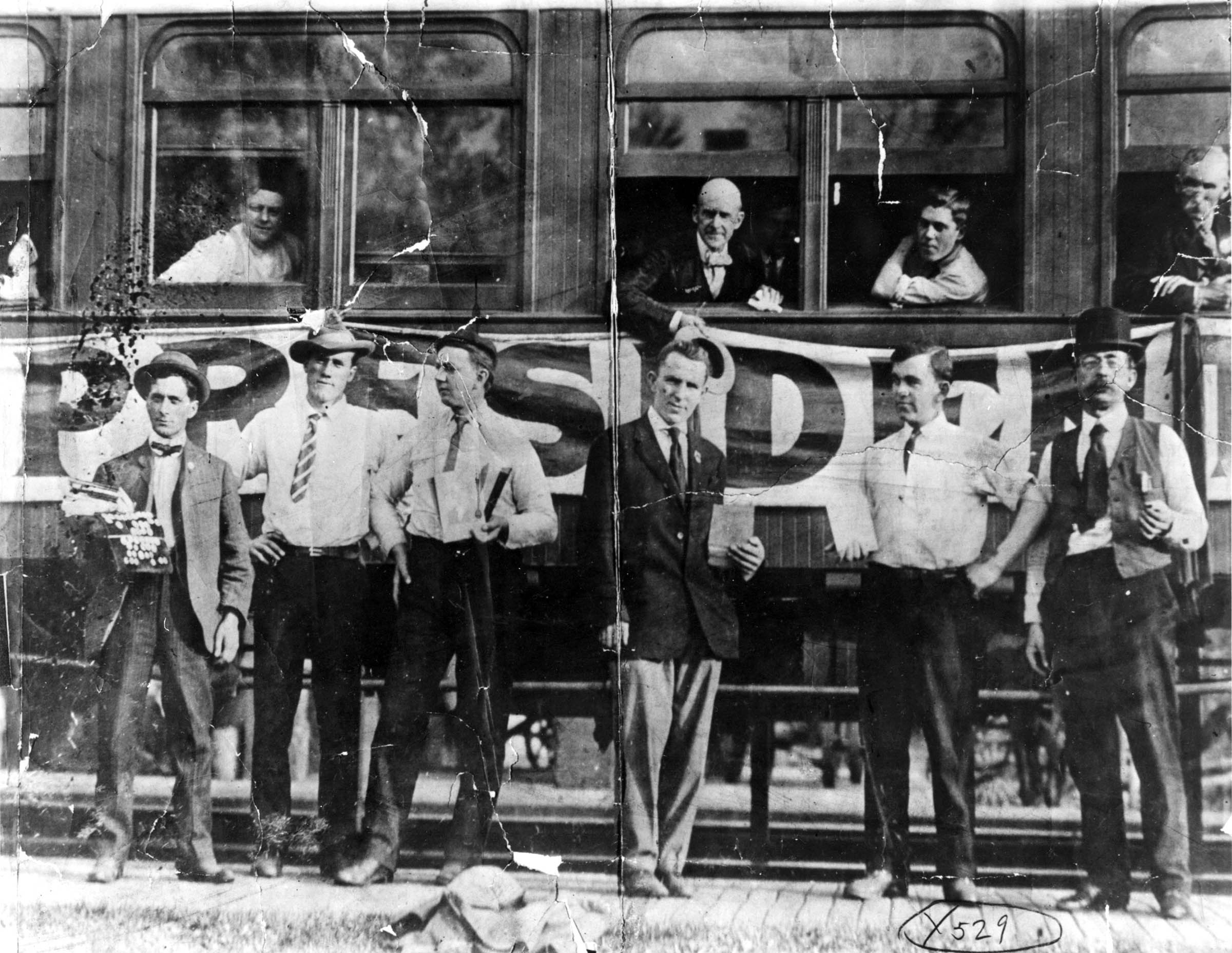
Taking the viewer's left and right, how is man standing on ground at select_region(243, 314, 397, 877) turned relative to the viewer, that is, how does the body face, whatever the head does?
facing the viewer

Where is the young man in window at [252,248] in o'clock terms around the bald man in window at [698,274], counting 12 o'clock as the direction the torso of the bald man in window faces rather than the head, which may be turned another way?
The young man in window is roughly at 3 o'clock from the bald man in window.

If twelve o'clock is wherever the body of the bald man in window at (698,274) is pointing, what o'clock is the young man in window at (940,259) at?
The young man in window is roughly at 9 o'clock from the bald man in window.

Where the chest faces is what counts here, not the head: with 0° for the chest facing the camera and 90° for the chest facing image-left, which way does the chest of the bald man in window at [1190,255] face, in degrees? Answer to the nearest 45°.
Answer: approximately 0°

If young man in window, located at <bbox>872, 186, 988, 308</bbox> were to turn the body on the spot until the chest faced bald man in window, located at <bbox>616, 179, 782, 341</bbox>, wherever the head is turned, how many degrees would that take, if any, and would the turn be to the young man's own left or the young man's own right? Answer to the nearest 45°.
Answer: approximately 45° to the young man's own right

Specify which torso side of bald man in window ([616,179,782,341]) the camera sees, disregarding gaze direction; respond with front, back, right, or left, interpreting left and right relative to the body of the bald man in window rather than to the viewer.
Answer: front

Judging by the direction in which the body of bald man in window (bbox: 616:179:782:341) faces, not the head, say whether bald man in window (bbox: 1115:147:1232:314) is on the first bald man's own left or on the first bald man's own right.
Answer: on the first bald man's own left

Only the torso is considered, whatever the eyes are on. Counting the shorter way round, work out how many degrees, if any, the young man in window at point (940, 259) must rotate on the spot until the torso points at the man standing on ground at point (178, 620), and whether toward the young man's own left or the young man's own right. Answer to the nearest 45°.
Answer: approximately 45° to the young man's own right

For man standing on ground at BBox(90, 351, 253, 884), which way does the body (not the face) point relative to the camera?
toward the camera

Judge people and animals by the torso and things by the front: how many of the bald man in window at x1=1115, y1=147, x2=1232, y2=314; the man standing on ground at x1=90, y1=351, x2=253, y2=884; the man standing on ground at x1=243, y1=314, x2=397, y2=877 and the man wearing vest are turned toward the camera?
4

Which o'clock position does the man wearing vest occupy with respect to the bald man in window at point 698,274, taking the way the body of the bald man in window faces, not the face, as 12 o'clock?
The man wearing vest is roughly at 9 o'clock from the bald man in window.

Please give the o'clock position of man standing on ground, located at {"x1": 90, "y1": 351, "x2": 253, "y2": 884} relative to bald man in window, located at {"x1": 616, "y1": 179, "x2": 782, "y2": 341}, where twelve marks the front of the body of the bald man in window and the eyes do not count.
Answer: The man standing on ground is roughly at 3 o'clock from the bald man in window.
